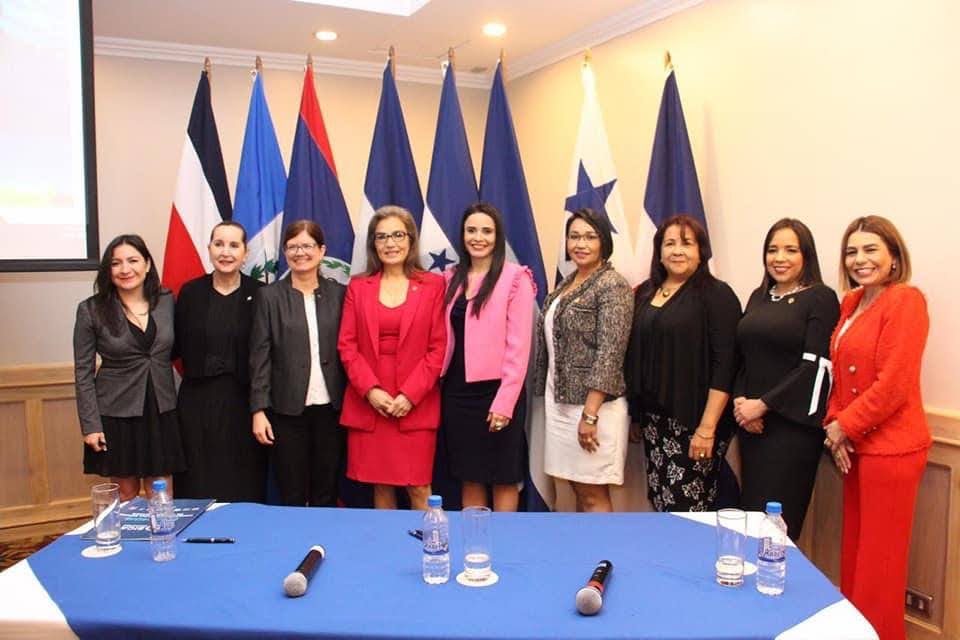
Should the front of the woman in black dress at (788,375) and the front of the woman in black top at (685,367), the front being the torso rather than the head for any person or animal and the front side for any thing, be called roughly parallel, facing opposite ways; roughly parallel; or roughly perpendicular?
roughly parallel

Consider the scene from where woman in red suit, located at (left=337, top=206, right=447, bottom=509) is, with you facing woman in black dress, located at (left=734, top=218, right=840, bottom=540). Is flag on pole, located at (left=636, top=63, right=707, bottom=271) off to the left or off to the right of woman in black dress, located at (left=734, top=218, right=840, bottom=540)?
left

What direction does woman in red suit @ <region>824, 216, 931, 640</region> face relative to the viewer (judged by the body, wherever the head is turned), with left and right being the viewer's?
facing the viewer and to the left of the viewer

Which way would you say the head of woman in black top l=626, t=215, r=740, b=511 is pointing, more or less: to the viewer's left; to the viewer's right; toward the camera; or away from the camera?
toward the camera

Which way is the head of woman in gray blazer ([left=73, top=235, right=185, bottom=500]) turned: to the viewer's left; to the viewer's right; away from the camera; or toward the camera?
toward the camera

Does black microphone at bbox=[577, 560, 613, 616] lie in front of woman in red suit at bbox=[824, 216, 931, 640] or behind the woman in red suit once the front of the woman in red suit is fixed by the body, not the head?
in front

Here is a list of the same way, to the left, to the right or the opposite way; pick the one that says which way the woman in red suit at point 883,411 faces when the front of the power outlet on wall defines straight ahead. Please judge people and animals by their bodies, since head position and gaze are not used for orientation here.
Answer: the same way

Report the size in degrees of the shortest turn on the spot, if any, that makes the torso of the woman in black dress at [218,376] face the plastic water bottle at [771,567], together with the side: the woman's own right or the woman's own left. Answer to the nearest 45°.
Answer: approximately 45° to the woman's own left

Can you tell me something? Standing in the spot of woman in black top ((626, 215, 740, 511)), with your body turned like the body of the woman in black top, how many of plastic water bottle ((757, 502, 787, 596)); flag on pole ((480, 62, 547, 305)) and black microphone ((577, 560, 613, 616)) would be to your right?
1

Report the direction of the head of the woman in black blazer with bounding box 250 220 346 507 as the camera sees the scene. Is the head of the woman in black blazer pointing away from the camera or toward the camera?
toward the camera

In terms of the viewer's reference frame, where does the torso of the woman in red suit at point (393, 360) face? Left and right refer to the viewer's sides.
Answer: facing the viewer

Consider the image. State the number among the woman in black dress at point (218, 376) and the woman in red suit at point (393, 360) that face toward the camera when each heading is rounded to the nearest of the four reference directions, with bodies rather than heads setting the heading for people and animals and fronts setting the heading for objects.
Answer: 2

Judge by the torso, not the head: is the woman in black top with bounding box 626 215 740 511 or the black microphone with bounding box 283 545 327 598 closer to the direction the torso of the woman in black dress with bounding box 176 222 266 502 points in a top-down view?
the black microphone

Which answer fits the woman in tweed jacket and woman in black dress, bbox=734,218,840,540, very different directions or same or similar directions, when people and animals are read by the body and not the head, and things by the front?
same or similar directions

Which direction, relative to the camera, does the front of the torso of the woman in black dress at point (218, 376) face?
toward the camera

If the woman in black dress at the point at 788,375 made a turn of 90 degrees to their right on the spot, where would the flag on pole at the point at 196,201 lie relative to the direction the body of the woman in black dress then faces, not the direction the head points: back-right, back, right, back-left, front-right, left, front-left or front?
front-left
